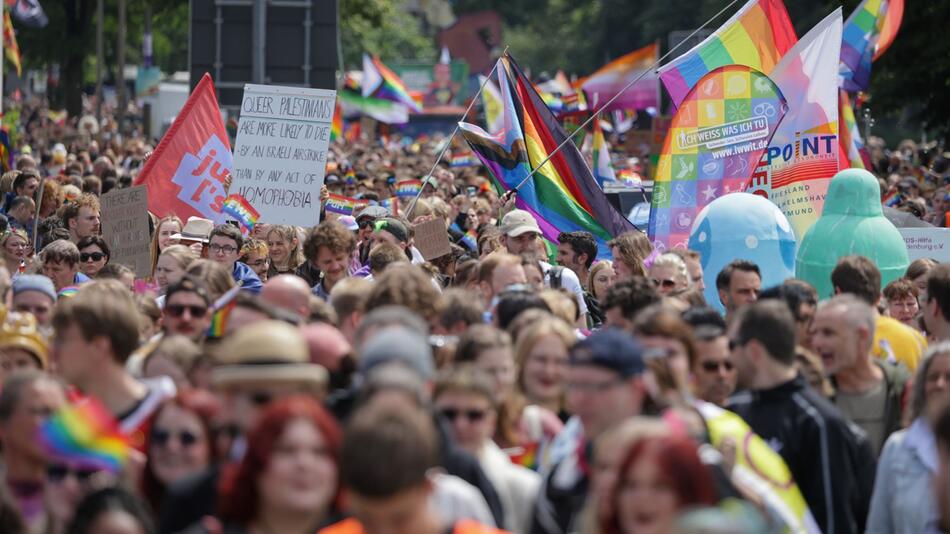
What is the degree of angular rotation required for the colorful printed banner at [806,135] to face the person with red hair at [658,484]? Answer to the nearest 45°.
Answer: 0° — it already faces them

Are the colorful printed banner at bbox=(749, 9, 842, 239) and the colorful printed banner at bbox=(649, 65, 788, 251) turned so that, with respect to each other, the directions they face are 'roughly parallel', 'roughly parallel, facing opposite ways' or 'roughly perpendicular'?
roughly parallel

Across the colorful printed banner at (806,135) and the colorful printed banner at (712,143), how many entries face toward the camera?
2

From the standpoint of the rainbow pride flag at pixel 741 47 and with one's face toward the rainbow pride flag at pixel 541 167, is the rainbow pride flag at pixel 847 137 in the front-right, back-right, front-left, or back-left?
back-right

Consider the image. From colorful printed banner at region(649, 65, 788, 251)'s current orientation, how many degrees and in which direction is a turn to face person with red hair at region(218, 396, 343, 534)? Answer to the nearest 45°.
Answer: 0° — it already faces them

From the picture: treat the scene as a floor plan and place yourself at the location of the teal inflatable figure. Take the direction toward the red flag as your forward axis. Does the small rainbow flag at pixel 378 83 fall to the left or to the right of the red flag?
right

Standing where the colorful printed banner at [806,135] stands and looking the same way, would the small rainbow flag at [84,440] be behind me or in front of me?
in front

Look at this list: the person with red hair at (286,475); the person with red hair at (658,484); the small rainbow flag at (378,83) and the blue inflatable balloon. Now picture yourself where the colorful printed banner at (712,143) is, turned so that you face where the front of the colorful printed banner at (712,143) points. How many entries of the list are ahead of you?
3

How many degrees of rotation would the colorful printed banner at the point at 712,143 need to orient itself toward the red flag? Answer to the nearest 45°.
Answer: approximately 90° to its right

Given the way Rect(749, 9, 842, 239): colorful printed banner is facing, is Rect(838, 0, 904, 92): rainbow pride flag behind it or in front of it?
behind

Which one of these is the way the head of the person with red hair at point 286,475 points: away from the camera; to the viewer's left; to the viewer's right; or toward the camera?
toward the camera

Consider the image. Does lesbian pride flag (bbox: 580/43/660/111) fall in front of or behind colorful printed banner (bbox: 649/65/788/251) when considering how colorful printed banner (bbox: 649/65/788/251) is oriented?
behind

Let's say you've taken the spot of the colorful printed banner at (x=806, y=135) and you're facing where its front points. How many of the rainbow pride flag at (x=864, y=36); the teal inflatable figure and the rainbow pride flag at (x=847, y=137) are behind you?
2

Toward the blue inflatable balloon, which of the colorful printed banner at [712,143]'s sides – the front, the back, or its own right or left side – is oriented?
front

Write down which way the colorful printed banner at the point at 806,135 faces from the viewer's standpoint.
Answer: facing the viewer
